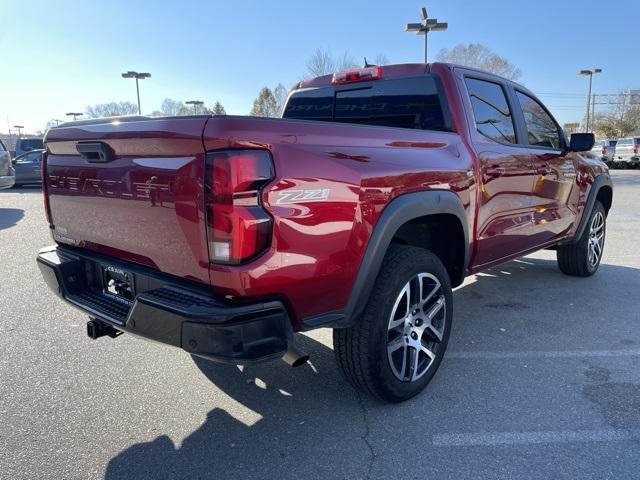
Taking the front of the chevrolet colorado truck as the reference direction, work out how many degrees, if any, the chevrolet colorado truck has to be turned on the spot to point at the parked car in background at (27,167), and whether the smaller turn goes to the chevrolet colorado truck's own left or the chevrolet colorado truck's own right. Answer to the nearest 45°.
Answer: approximately 90° to the chevrolet colorado truck's own left

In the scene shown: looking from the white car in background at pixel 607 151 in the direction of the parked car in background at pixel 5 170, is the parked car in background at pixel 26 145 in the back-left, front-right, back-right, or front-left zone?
front-right

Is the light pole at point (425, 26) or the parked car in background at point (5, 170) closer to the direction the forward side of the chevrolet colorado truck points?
the light pole

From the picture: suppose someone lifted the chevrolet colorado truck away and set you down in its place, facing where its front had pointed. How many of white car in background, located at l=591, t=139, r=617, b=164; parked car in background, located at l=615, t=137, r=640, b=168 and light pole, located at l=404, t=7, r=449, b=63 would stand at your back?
0

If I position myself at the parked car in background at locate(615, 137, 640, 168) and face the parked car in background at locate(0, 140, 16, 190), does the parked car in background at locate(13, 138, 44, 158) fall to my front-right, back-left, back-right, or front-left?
front-right

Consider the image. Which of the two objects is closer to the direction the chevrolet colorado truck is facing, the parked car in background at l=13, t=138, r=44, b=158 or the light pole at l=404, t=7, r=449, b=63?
the light pole

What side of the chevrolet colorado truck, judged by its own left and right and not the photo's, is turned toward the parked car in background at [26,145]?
left

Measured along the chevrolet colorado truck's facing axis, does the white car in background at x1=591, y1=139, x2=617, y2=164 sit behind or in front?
in front

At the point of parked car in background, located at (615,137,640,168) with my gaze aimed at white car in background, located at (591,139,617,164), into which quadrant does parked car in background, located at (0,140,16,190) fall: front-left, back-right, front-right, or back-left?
back-left

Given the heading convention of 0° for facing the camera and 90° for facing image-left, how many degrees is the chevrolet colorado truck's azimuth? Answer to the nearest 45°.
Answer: approximately 225°

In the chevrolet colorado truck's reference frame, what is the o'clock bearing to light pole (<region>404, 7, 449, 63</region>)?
The light pole is roughly at 11 o'clock from the chevrolet colorado truck.

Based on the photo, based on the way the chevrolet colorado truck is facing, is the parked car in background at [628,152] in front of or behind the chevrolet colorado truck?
in front
